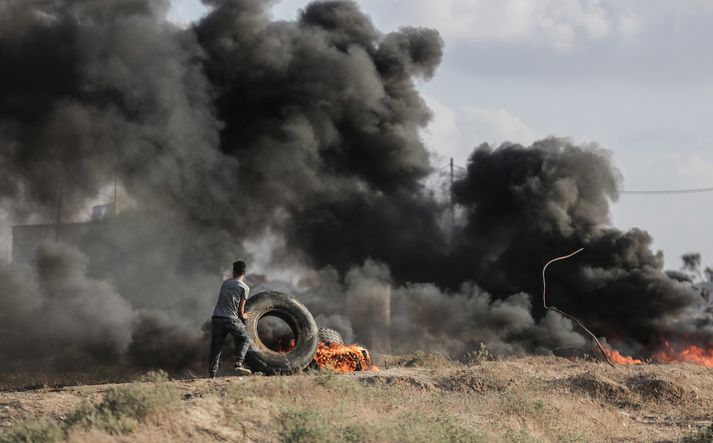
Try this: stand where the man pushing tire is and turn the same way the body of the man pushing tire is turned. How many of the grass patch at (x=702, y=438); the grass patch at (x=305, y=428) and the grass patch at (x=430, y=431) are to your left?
0

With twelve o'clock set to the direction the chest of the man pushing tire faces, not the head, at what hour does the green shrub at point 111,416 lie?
The green shrub is roughly at 5 o'clock from the man pushing tire.

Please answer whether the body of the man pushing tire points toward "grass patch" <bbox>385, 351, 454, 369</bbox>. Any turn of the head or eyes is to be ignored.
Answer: yes

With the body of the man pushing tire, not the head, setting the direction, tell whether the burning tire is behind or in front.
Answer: in front

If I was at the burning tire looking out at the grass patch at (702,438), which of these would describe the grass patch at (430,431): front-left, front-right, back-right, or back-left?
front-right

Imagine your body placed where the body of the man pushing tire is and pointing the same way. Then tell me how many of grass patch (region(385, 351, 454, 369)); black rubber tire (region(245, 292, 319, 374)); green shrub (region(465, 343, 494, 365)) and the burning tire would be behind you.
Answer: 0

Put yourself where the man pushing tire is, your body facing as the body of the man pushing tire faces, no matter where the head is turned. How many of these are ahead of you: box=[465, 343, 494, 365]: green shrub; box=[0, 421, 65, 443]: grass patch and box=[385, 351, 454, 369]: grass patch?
2

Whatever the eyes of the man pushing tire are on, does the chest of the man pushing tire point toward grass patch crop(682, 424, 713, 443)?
no

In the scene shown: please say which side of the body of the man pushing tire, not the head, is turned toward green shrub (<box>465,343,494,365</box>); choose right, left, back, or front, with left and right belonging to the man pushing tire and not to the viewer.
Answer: front

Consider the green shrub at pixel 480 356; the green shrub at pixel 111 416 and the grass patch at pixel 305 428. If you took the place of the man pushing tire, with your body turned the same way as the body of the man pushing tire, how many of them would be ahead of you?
1

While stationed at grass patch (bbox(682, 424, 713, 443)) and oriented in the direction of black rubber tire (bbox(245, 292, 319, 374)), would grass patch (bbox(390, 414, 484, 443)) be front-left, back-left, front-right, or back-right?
front-left

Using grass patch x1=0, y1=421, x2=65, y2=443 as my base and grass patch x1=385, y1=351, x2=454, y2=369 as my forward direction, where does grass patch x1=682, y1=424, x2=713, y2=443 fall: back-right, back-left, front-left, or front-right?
front-right

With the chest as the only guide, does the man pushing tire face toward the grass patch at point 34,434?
no

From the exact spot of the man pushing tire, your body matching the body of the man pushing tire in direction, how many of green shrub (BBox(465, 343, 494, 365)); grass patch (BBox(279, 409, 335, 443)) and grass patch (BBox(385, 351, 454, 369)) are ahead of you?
2

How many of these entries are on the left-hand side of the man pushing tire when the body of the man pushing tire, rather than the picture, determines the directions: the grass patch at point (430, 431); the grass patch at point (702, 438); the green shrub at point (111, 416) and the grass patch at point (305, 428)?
0

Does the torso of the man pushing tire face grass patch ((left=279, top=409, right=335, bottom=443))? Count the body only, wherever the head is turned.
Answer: no

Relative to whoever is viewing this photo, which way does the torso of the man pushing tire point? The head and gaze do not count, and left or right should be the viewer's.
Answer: facing away from the viewer and to the right of the viewer
